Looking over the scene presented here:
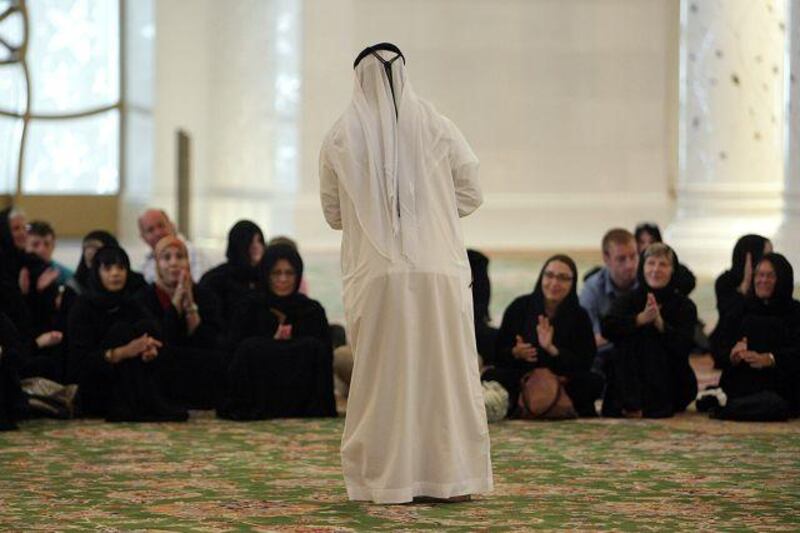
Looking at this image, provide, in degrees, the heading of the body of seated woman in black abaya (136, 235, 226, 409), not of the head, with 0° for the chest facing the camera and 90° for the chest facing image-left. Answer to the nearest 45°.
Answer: approximately 0°

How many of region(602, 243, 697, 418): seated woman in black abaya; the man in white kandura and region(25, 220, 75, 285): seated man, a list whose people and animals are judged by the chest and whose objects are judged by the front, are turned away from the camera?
1

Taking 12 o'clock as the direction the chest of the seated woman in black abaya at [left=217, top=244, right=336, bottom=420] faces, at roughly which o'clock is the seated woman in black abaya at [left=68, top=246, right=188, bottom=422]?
the seated woman in black abaya at [left=68, top=246, right=188, bottom=422] is roughly at 3 o'clock from the seated woman in black abaya at [left=217, top=244, right=336, bottom=420].

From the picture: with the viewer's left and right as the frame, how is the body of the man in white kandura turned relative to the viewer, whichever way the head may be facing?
facing away from the viewer

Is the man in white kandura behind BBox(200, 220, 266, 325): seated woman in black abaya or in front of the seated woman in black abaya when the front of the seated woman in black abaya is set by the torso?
in front

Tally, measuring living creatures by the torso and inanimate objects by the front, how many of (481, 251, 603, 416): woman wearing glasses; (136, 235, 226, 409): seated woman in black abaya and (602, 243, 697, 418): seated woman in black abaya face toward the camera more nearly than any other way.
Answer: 3

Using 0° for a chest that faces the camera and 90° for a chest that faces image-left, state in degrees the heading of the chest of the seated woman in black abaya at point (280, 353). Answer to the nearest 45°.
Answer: approximately 0°

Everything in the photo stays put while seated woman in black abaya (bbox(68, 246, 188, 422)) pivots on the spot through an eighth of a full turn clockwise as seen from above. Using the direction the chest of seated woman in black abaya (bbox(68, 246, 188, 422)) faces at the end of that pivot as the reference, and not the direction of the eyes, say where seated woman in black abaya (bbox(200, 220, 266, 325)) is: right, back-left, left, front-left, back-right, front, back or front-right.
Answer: back-left

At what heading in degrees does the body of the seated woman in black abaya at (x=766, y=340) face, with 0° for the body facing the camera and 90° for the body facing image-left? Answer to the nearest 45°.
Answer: approximately 45°

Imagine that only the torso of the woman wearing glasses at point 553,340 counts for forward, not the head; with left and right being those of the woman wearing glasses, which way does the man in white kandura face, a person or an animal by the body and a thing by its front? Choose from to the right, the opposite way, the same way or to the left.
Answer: the opposite way
